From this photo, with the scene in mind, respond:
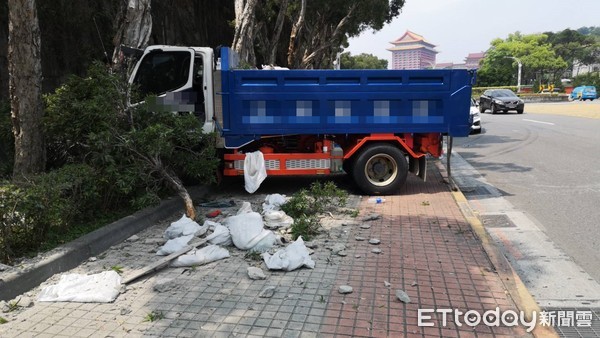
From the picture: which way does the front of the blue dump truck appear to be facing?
to the viewer's left

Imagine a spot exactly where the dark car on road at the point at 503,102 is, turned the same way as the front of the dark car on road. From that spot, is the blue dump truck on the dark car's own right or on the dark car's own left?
on the dark car's own right

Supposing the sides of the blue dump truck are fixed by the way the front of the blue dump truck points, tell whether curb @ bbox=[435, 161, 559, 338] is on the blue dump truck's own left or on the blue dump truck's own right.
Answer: on the blue dump truck's own left

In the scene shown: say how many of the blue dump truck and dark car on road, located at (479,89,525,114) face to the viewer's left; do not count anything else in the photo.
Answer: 1

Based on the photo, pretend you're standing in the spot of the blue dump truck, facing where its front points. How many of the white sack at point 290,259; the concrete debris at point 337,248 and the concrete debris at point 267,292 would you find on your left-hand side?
3

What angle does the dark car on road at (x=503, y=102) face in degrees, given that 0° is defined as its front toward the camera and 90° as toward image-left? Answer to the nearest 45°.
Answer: approximately 315°

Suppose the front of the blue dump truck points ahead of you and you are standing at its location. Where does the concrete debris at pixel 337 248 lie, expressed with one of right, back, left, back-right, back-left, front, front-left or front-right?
left

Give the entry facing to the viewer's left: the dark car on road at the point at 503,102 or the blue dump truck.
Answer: the blue dump truck

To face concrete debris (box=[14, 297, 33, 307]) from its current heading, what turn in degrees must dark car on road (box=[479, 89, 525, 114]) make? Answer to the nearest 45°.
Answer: approximately 45° to its right
